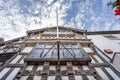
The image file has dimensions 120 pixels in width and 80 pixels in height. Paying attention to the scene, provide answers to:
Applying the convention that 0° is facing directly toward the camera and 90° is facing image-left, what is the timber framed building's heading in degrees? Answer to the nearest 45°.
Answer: approximately 0°

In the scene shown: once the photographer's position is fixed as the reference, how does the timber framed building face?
facing the viewer
